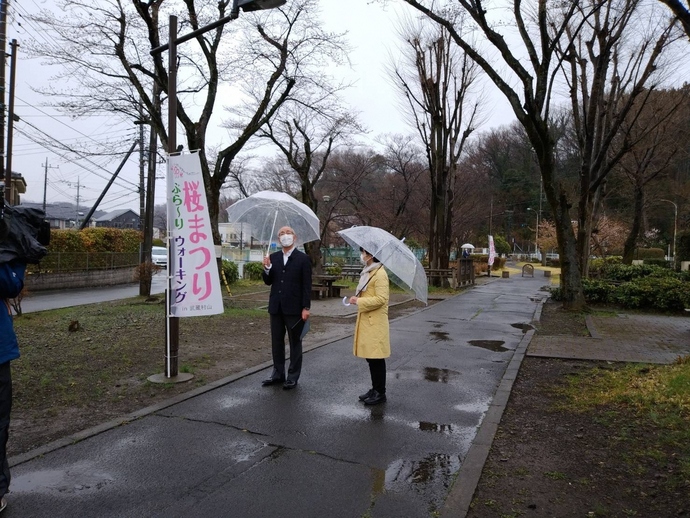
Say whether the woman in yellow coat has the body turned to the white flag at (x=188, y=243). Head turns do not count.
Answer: yes

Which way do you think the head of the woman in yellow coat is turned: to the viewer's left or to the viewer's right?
to the viewer's left

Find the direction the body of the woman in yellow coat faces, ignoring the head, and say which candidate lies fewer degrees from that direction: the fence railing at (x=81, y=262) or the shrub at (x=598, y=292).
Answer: the fence railing

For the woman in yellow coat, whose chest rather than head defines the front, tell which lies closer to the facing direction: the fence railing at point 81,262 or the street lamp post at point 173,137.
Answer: the street lamp post

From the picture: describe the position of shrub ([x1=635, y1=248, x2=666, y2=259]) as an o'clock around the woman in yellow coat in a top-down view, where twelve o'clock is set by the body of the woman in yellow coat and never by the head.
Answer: The shrub is roughly at 4 o'clock from the woman in yellow coat.

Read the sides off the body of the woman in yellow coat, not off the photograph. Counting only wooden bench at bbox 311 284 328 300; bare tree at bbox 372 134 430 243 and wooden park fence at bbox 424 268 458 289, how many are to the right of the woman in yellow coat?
3

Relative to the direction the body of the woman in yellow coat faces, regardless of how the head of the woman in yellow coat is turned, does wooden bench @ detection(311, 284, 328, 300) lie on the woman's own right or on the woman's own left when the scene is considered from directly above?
on the woman's own right

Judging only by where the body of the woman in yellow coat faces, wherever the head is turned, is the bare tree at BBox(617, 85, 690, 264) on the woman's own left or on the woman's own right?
on the woman's own right

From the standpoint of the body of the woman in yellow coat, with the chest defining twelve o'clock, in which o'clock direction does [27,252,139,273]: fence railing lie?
The fence railing is roughly at 2 o'clock from the woman in yellow coat.

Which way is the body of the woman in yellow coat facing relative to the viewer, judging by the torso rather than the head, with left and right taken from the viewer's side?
facing to the left of the viewer

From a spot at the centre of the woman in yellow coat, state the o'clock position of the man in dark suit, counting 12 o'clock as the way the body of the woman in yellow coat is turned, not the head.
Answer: The man in dark suit is roughly at 1 o'clock from the woman in yellow coat.
